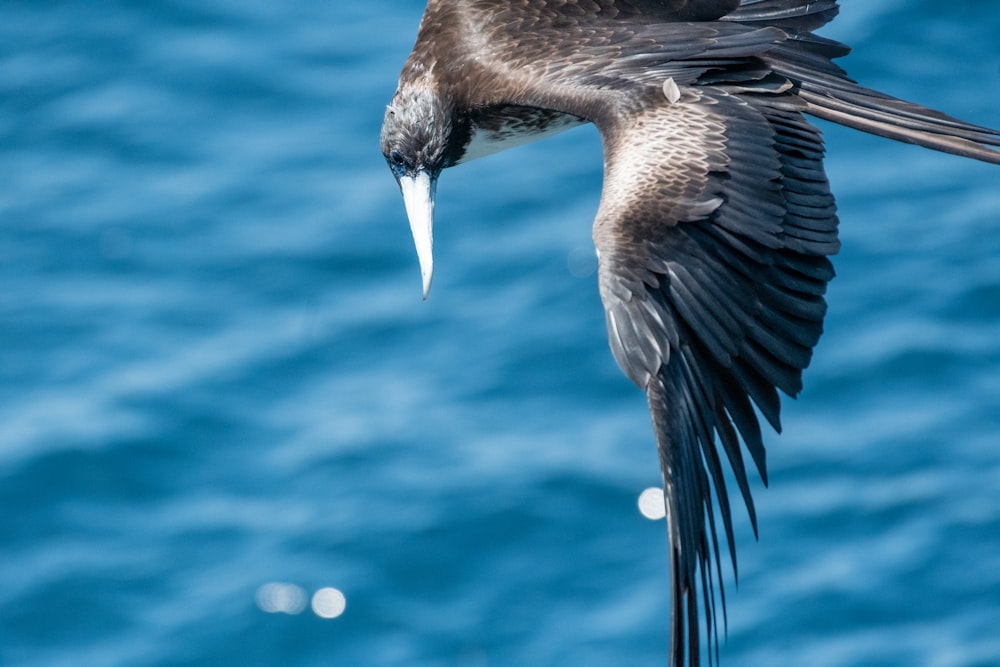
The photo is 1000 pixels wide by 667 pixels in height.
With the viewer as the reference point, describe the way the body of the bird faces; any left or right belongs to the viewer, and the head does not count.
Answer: facing to the left of the viewer
